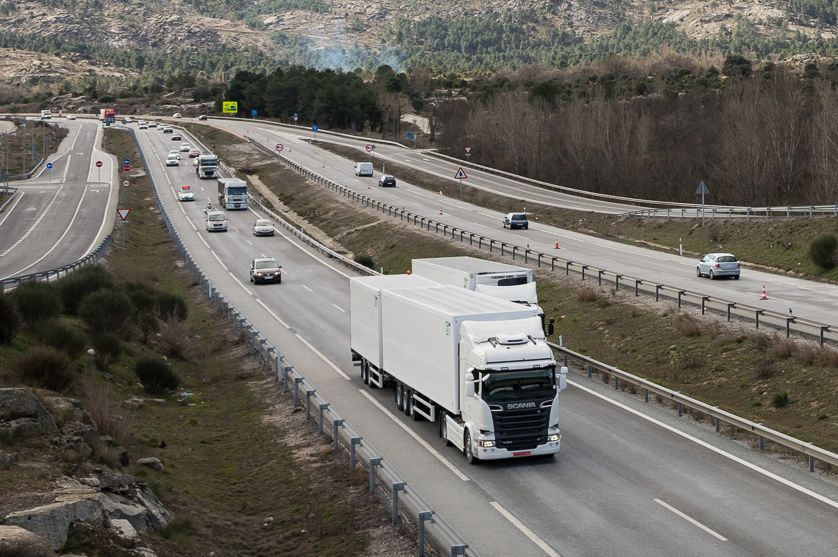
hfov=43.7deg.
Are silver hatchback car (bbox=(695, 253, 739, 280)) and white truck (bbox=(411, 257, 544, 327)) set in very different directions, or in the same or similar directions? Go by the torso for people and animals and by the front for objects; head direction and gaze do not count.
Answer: very different directions

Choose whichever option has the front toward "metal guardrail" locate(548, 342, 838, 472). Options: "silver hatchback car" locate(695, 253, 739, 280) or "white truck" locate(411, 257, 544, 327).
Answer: the white truck

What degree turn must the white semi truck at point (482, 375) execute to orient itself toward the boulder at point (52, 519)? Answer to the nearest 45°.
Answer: approximately 90° to its right

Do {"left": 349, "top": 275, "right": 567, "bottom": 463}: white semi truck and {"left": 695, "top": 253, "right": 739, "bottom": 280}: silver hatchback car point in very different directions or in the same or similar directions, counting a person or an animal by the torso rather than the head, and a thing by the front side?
very different directions

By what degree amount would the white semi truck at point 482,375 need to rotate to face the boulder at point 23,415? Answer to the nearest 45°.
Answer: approximately 135° to its right

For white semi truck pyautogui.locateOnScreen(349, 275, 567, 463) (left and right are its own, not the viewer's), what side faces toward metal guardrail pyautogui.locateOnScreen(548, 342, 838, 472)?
left

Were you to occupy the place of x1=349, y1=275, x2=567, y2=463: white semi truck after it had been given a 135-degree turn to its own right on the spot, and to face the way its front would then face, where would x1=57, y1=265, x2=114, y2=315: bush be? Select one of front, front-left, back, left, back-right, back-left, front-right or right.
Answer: front-right

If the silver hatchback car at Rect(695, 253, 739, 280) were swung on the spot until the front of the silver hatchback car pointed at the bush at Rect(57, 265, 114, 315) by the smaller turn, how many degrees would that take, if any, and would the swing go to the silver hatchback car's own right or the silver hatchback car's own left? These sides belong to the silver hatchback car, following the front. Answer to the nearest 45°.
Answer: approximately 90° to the silver hatchback car's own left

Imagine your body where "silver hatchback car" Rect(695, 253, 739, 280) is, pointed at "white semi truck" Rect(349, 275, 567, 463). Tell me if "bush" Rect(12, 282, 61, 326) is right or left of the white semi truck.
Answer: right

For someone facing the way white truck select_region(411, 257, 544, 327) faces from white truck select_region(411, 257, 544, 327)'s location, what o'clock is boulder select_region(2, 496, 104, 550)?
The boulder is roughly at 2 o'clock from the white truck.

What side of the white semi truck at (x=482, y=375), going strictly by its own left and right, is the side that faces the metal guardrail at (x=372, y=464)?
right

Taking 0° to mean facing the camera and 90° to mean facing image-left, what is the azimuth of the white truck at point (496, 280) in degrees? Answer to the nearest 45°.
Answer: approximately 315°
